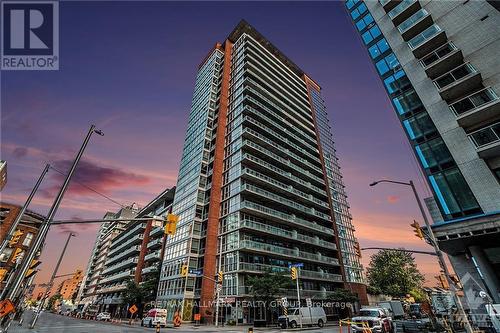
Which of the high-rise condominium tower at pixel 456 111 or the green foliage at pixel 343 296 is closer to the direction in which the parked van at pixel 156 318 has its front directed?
the high-rise condominium tower

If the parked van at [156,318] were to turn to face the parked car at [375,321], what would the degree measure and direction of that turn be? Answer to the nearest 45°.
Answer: approximately 90° to its left

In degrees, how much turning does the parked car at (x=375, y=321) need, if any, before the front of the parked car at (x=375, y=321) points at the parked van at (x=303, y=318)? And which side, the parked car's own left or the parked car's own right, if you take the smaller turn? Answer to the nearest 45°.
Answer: approximately 90° to the parked car's own right

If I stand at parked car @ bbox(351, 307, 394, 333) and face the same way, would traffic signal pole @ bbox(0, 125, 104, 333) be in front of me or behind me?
in front

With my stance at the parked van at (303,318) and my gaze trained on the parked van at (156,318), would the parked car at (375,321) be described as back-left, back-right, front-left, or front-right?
back-left

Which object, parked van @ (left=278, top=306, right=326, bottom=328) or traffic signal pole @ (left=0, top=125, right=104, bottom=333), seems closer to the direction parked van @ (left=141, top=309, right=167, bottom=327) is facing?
the traffic signal pole

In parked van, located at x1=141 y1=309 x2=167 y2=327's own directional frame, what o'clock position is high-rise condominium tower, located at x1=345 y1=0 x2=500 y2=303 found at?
The high-rise condominium tower is roughly at 9 o'clock from the parked van.

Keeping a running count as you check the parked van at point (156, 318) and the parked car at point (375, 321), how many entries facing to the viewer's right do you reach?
0

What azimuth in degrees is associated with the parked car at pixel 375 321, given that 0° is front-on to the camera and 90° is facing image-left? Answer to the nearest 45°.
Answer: approximately 45°

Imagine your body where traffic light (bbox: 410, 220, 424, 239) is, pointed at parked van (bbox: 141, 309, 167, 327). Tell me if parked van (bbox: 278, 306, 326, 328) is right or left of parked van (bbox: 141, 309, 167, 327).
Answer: right

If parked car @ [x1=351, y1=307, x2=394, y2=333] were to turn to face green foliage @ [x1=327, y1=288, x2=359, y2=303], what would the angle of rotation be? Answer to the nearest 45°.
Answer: approximately 135° to its right

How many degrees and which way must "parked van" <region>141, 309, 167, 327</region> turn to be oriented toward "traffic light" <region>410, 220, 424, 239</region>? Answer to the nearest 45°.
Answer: approximately 90° to its left

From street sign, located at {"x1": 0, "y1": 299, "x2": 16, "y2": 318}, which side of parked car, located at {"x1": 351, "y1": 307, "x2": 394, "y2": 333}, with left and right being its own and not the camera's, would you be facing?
front

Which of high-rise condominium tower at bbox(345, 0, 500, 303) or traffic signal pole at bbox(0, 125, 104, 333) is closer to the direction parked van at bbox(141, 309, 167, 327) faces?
the traffic signal pole

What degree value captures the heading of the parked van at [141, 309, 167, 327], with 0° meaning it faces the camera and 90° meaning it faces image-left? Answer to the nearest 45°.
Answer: approximately 45°
